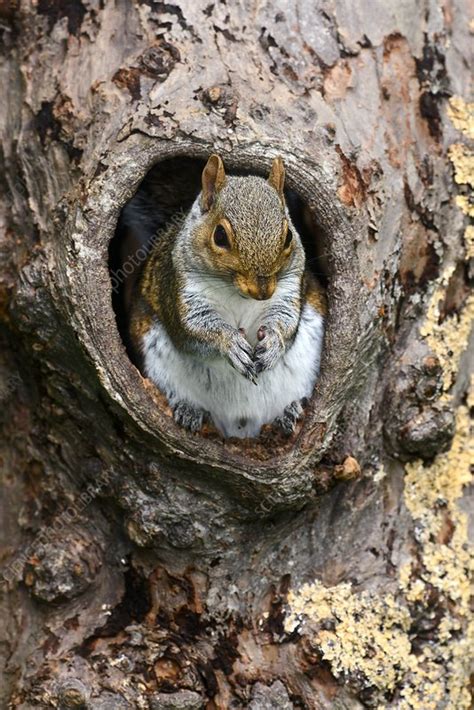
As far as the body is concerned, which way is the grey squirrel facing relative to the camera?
toward the camera
